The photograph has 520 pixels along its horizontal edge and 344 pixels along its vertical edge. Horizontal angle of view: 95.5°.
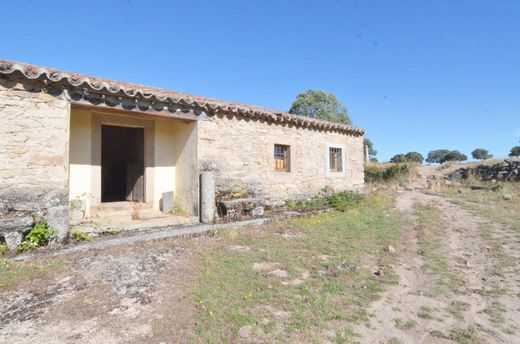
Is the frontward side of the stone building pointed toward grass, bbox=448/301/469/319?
yes

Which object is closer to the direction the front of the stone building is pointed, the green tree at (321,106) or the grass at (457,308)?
the grass

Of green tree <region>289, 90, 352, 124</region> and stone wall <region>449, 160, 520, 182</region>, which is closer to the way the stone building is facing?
the stone wall

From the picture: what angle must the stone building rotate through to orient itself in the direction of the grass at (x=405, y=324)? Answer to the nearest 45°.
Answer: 0° — it already faces it

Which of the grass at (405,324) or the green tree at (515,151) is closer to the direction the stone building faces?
the grass

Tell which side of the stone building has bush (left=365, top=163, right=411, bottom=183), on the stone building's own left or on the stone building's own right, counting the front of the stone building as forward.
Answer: on the stone building's own left

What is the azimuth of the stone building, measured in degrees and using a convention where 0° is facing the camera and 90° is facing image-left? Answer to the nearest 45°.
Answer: approximately 315°

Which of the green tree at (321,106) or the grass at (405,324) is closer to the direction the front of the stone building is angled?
the grass

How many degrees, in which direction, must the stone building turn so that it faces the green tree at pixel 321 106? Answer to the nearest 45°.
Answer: approximately 90° to its left

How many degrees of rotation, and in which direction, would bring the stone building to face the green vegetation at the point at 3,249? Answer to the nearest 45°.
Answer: approximately 90° to its right
